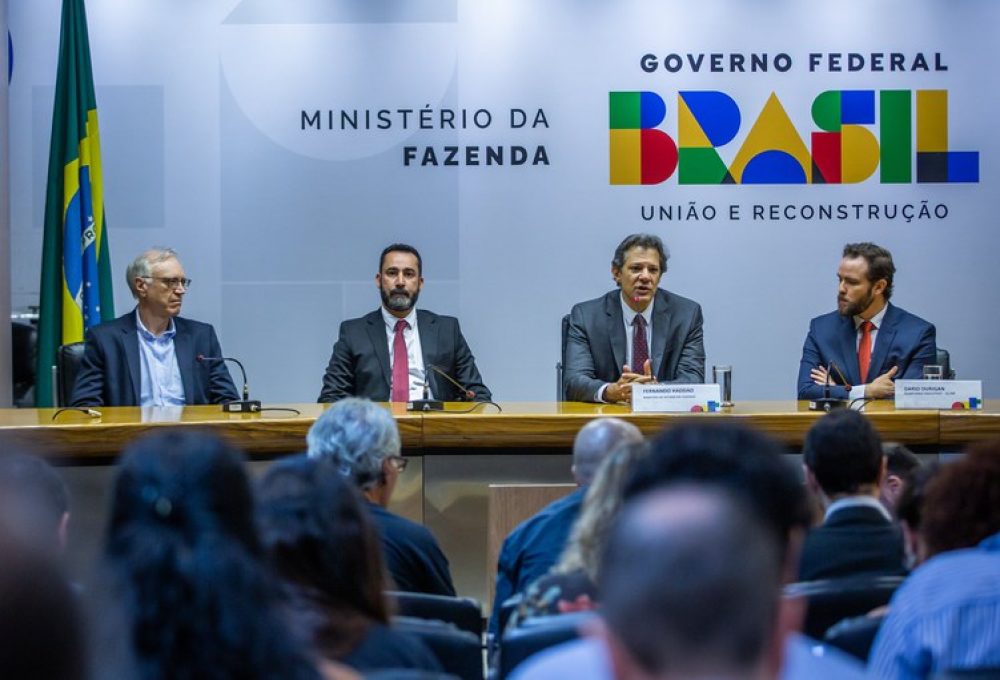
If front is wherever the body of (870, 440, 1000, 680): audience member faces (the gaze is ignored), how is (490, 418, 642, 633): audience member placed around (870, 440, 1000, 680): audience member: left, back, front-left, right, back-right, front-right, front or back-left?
front-left

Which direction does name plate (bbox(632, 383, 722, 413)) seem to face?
toward the camera

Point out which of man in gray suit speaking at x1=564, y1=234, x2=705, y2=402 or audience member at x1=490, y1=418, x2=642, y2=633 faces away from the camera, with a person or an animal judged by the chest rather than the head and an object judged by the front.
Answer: the audience member

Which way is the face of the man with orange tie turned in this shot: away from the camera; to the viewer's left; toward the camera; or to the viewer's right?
to the viewer's left

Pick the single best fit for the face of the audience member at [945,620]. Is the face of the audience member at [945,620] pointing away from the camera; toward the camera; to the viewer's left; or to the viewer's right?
away from the camera

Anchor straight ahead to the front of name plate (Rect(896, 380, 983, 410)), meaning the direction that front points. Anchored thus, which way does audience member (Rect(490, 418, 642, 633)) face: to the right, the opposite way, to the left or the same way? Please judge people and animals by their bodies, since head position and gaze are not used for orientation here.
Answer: the opposite way

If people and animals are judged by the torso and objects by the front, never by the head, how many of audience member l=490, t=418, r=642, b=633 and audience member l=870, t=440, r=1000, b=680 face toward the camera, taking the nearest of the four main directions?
0

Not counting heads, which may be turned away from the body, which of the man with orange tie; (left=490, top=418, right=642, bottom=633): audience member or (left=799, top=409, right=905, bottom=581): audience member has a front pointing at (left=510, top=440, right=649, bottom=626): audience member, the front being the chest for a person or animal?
the man with orange tie

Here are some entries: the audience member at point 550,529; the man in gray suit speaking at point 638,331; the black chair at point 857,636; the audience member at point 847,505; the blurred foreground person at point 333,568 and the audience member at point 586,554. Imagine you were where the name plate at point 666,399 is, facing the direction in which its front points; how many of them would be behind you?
1

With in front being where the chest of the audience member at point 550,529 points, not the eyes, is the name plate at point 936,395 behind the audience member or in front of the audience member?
in front

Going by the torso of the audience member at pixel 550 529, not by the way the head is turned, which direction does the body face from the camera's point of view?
away from the camera

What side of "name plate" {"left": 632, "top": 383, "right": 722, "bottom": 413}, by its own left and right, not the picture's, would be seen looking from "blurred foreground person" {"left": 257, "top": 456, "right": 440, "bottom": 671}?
front

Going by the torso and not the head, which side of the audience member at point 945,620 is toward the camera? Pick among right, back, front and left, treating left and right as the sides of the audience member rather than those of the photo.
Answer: back

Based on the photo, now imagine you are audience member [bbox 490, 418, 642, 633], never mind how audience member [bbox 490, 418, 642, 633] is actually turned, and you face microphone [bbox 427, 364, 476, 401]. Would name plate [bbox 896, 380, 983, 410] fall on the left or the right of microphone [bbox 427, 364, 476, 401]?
right

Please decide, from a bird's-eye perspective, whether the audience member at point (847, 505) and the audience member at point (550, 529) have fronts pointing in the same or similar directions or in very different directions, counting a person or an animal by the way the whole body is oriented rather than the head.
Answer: same or similar directions

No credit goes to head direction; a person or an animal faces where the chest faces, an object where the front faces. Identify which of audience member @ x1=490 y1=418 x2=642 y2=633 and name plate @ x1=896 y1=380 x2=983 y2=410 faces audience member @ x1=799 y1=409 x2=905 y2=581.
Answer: the name plate

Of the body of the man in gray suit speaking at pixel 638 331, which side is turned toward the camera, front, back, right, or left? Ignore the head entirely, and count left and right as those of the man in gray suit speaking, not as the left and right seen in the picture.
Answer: front

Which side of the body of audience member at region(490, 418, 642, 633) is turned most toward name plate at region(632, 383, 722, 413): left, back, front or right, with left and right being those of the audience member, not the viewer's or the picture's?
front

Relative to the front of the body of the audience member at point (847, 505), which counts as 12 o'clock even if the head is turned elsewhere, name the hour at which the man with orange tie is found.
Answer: The man with orange tie is roughly at 12 o'clock from the audience member.

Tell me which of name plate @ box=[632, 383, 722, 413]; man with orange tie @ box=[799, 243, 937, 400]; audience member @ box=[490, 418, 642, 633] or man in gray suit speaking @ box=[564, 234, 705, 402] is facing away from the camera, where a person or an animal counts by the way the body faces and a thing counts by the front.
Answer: the audience member

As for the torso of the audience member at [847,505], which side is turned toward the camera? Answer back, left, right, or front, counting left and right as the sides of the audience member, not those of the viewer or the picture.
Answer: back

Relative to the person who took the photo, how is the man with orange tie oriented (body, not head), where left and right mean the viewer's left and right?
facing the viewer

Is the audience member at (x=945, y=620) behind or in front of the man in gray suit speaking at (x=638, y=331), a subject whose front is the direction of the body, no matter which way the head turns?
in front
